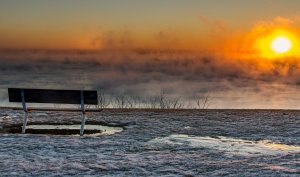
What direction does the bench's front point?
away from the camera
